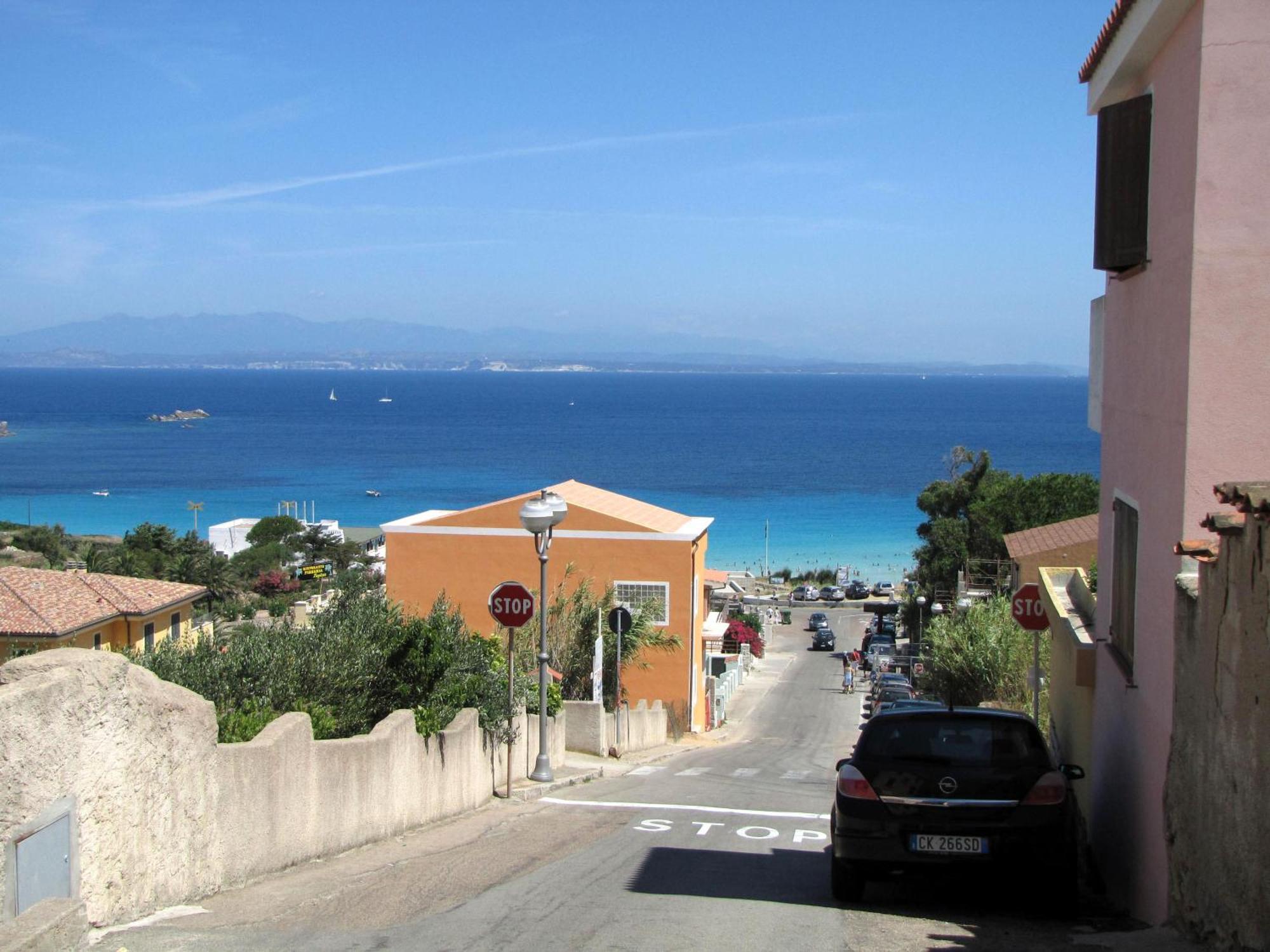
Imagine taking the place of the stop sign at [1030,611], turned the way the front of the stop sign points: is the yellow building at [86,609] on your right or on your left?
on your right

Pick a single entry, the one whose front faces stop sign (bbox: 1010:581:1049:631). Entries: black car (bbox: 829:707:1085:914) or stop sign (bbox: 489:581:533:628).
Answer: the black car

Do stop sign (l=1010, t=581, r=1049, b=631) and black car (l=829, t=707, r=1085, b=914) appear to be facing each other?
yes

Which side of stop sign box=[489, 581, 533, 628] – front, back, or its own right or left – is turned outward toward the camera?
front

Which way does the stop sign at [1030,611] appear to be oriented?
toward the camera

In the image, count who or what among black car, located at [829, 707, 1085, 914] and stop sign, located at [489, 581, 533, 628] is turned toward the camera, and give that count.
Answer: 1

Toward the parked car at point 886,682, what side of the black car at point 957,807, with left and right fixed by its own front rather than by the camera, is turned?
front

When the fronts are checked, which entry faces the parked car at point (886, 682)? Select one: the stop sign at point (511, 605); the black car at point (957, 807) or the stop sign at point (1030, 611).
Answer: the black car

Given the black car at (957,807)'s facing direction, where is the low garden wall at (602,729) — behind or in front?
in front

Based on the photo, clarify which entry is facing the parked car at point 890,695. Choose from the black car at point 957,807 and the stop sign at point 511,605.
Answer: the black car

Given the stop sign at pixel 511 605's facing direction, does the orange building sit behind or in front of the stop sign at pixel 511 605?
behind

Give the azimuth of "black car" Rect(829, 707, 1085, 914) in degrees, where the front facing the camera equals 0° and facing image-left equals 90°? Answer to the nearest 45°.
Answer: approximately 180°

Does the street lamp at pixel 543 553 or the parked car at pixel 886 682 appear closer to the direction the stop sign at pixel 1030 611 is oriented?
the street lamp

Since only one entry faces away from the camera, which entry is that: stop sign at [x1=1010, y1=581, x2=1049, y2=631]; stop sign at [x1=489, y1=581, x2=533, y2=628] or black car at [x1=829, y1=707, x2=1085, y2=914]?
the black car

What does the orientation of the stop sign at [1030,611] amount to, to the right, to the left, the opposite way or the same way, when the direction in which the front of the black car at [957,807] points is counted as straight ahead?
the opposite way
